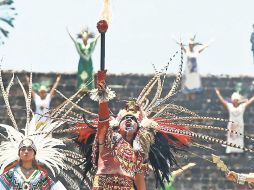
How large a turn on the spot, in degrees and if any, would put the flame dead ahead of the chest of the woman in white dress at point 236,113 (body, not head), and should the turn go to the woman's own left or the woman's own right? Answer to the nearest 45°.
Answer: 0° — they already face it

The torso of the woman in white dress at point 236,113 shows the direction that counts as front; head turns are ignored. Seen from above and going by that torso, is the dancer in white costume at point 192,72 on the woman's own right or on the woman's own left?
on the woman's own right

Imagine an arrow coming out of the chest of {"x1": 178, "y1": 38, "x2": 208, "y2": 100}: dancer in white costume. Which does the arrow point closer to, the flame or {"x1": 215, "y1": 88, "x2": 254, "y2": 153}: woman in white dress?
the flame

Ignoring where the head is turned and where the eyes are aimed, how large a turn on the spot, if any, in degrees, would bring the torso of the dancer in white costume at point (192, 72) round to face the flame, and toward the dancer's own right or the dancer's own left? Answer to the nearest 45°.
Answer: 0° — they already face it

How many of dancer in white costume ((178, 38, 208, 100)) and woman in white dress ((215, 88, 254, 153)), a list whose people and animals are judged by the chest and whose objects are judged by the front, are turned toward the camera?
2

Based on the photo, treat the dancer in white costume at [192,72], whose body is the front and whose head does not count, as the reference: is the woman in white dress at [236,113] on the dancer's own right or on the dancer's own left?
on the dancer's own left

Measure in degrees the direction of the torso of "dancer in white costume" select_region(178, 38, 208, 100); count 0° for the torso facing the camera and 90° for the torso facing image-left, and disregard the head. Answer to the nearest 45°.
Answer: approximately 0°
